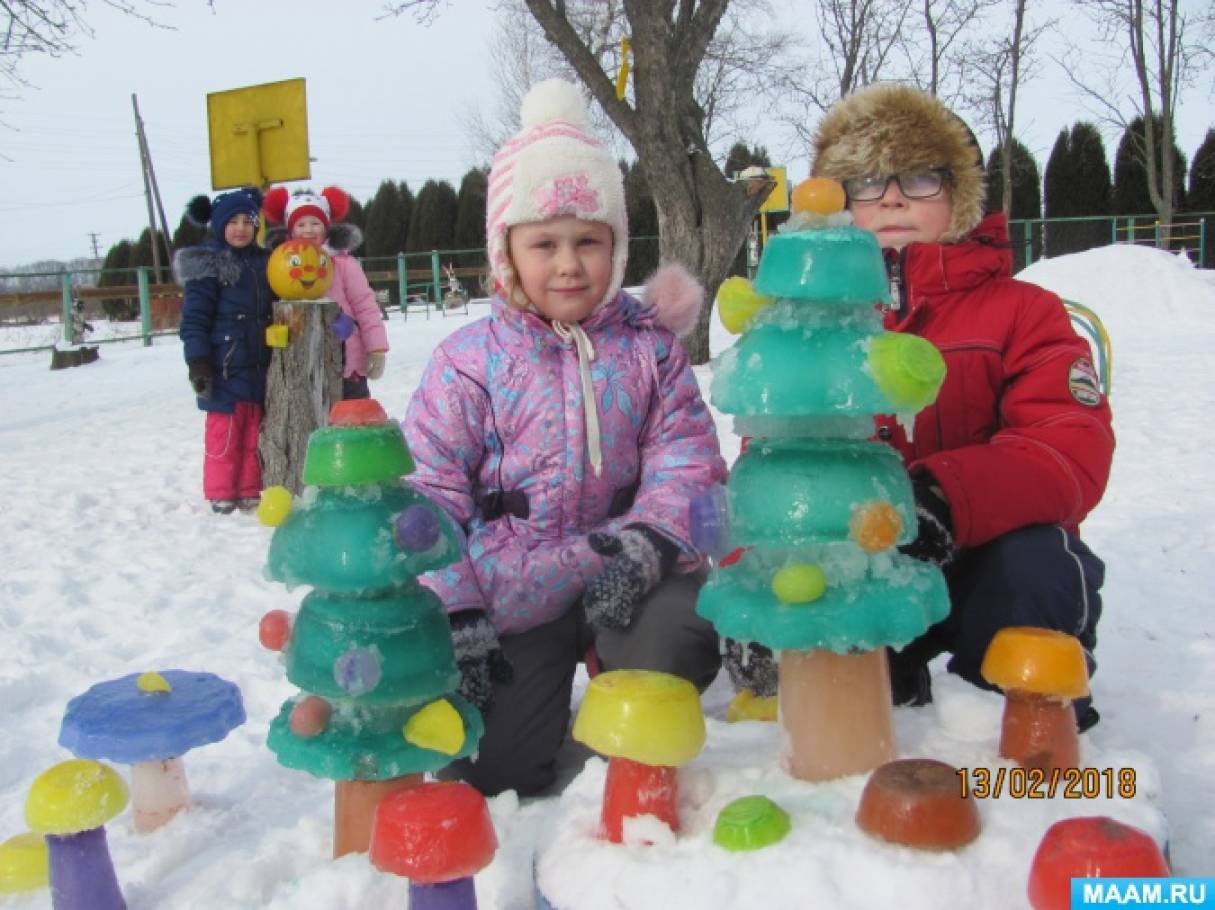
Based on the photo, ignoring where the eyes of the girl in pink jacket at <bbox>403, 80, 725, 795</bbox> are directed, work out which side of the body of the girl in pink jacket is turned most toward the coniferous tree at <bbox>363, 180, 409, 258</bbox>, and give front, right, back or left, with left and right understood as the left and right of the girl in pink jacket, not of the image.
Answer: back

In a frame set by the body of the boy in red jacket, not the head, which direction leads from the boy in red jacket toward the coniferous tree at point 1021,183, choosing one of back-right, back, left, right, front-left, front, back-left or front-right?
back-right

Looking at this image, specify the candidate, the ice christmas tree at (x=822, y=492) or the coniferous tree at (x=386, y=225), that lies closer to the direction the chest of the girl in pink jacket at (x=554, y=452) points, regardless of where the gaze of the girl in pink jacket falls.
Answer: the ice christmas tree

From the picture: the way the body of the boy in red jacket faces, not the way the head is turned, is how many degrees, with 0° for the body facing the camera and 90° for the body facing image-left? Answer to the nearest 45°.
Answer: approximately 45°

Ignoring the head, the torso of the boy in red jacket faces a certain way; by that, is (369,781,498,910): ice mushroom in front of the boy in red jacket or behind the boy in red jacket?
in front

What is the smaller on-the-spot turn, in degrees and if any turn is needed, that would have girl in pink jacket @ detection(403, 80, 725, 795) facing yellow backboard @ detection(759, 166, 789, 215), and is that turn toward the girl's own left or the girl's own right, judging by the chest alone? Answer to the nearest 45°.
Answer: approximately 180°

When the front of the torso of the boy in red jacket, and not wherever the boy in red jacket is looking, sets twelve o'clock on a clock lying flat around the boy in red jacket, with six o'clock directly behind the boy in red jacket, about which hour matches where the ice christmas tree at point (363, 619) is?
The ice christmas tree is roughly at 12 o'clock from the boy in red jacket.

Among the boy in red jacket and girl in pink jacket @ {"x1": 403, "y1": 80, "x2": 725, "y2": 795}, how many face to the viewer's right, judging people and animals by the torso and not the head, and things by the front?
0

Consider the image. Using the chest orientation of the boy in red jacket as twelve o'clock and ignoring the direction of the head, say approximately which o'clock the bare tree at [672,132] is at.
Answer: The bare tree is roughly at 4 o'clock from the boy in red jacket.

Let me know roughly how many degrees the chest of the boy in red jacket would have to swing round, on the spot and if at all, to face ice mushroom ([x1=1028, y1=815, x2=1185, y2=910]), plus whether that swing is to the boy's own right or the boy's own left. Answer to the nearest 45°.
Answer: approximately 45° to the boy's own left

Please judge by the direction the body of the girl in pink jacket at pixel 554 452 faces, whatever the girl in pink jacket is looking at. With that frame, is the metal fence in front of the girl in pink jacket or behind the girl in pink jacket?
behind
